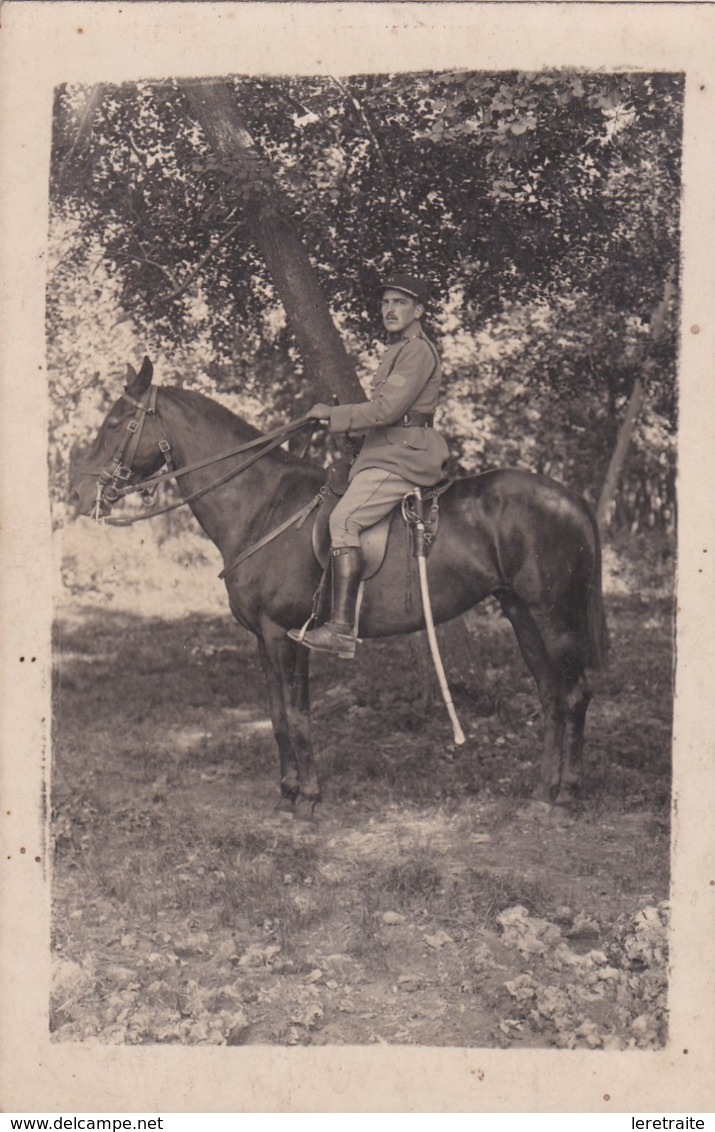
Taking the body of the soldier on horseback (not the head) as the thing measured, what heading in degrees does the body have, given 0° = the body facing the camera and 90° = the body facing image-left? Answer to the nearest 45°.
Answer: approximately 90°

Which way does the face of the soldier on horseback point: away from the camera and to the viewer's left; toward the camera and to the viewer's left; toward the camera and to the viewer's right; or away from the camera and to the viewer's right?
toward the camera and to the viewer's left

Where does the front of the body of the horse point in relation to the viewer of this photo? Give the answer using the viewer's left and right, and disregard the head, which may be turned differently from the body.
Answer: facing to the left of the viewer
